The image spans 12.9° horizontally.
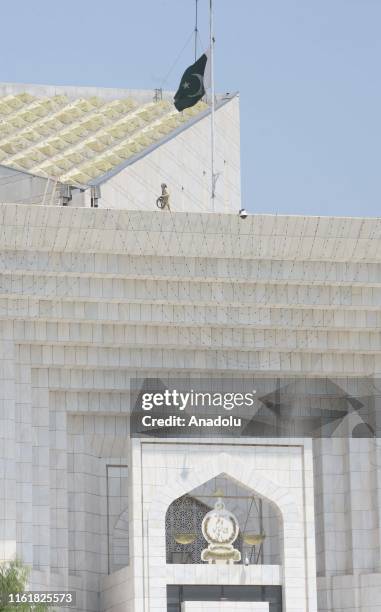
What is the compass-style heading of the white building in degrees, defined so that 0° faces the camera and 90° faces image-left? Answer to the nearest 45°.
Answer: approximately 0°
